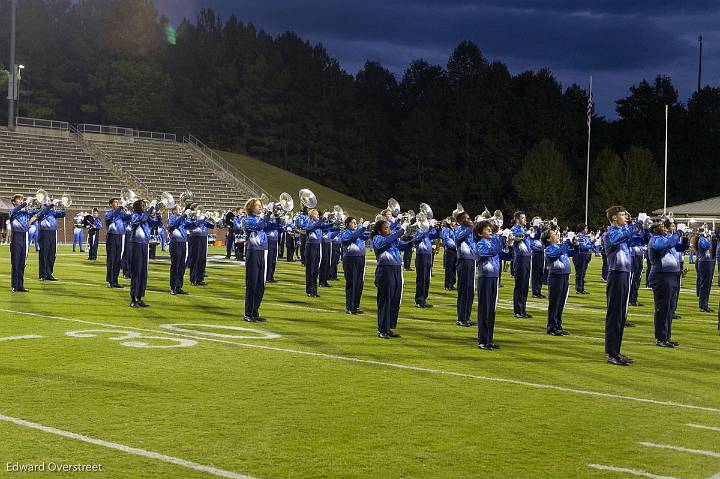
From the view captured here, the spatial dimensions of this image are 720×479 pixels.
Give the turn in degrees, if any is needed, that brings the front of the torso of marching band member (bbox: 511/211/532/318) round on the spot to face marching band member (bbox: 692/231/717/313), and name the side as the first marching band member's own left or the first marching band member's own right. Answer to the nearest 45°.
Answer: approximately 45° to the first marching band member's own left

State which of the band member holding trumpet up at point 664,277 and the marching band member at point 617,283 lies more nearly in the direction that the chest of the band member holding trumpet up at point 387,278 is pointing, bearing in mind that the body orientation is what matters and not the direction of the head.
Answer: the marching band member

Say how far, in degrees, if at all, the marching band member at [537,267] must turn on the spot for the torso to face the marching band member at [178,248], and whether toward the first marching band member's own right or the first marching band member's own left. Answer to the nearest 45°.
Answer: approximately 135° to the first marching band member's own right
